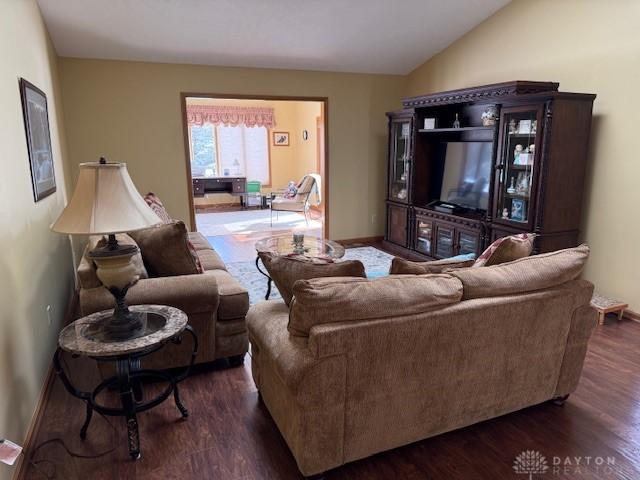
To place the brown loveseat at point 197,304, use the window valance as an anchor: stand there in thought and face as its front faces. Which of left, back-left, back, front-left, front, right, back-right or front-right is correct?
front

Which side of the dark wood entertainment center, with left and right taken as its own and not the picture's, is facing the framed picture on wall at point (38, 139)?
front

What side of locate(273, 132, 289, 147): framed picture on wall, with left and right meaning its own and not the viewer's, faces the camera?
front

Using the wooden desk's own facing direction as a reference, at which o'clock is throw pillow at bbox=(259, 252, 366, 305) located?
The throw pillow is roughly at 12 o'clock from the wooden desk.

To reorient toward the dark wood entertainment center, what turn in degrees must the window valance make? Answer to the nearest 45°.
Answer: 0° — it already faces it

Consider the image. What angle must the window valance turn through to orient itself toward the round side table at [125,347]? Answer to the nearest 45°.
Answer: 0° — it already faces it

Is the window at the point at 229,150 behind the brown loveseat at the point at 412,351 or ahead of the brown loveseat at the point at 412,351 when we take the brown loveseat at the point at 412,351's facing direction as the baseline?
ahead

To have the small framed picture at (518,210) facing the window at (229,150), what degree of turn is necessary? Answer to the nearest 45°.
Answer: approximately 90° to its right

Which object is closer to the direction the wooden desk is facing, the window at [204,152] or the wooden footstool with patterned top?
the wooden footstool with patterned top

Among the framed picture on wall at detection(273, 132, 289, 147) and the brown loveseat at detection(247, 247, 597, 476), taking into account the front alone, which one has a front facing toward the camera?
the framed picture on wall

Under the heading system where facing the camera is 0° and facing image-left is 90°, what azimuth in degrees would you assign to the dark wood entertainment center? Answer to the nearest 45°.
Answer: approximately 45°

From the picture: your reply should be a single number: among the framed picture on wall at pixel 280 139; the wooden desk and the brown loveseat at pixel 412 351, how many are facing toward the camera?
2

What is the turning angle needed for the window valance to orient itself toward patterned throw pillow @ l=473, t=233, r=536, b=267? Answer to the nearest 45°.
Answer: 0° — it already faces it

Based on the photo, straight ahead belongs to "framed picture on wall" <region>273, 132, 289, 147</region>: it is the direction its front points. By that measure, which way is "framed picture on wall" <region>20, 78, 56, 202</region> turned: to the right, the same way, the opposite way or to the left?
to the left

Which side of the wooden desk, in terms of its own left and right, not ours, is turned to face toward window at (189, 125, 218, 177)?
back

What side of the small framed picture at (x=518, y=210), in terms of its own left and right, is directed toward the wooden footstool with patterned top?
left

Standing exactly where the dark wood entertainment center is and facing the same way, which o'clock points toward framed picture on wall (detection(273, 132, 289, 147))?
The framed picture on wall is roughly at 3 o'clock from the dark wood entertainment center.

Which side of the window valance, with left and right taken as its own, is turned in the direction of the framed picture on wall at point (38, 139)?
front

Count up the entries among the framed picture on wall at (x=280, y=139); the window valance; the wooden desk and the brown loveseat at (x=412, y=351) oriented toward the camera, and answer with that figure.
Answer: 3
